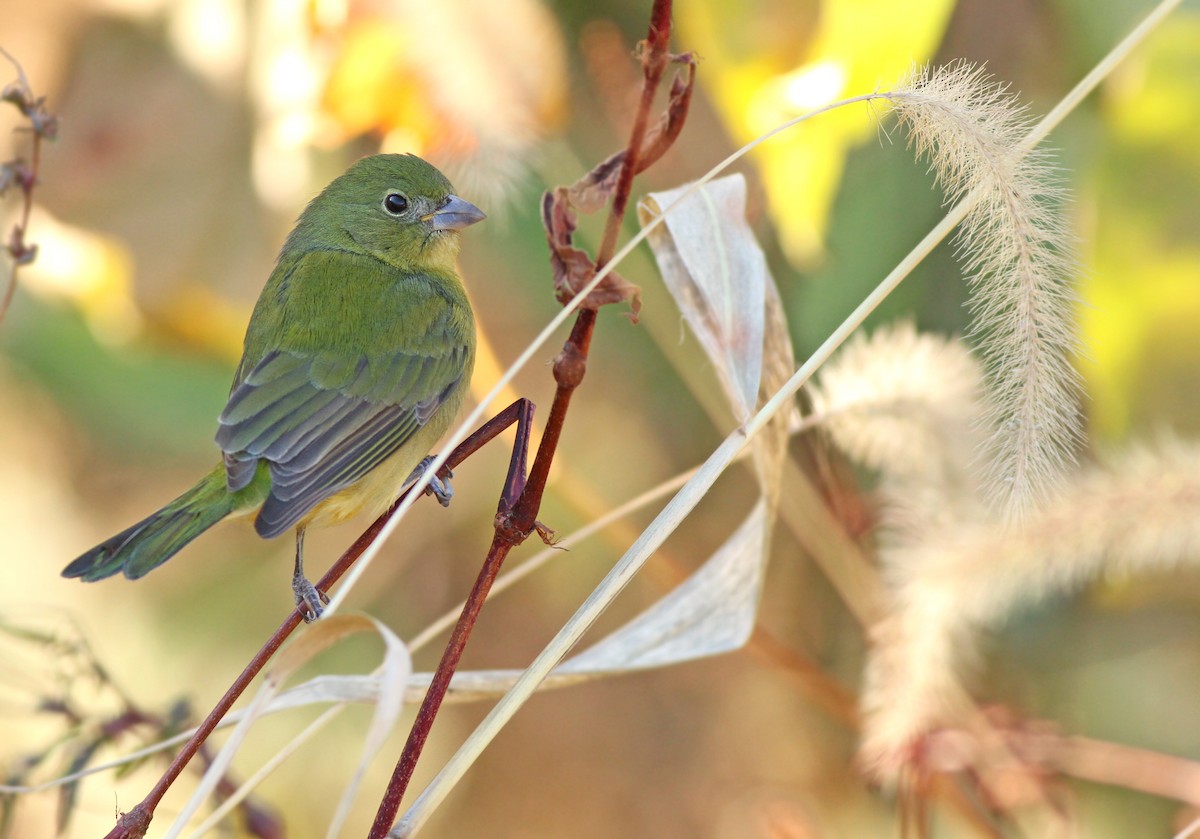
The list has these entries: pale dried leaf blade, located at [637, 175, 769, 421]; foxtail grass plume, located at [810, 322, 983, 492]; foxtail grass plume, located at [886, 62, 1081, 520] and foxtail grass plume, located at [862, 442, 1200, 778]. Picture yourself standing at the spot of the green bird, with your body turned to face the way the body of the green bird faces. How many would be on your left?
0

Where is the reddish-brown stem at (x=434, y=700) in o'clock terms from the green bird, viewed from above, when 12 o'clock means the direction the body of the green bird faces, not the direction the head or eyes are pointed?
The reddish-brown stem is roughly at 2 o'clock from the green bird.

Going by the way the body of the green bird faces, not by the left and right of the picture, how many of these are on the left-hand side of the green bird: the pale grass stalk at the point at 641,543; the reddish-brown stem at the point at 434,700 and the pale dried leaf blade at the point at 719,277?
0

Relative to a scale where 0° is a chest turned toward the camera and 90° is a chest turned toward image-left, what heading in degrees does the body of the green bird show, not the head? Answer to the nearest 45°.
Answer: approximately 225°

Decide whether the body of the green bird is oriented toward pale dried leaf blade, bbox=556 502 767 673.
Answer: no

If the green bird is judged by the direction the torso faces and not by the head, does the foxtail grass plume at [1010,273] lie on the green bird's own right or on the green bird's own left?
on the green bird's own right

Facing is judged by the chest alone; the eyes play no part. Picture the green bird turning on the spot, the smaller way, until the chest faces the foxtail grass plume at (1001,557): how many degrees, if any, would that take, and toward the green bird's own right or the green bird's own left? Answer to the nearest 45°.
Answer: approximately 45° to the green bird's own right

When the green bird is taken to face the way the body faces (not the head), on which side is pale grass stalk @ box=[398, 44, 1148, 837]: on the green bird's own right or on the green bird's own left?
on the green bird's own right

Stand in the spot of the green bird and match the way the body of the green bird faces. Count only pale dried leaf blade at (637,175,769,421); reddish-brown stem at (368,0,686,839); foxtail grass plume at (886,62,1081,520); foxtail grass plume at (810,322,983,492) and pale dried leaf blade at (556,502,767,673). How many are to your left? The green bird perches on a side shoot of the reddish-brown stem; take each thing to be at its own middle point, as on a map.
0

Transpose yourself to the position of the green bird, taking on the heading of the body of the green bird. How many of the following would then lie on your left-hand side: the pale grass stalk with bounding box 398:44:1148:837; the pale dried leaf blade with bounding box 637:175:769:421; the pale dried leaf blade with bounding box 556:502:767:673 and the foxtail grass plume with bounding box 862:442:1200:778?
0

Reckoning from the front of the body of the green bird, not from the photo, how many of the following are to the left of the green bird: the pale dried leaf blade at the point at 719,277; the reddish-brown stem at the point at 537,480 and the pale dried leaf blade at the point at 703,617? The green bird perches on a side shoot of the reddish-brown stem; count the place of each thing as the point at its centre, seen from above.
0

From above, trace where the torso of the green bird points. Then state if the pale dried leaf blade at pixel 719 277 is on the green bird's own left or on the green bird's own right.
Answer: on the green bird's own right
